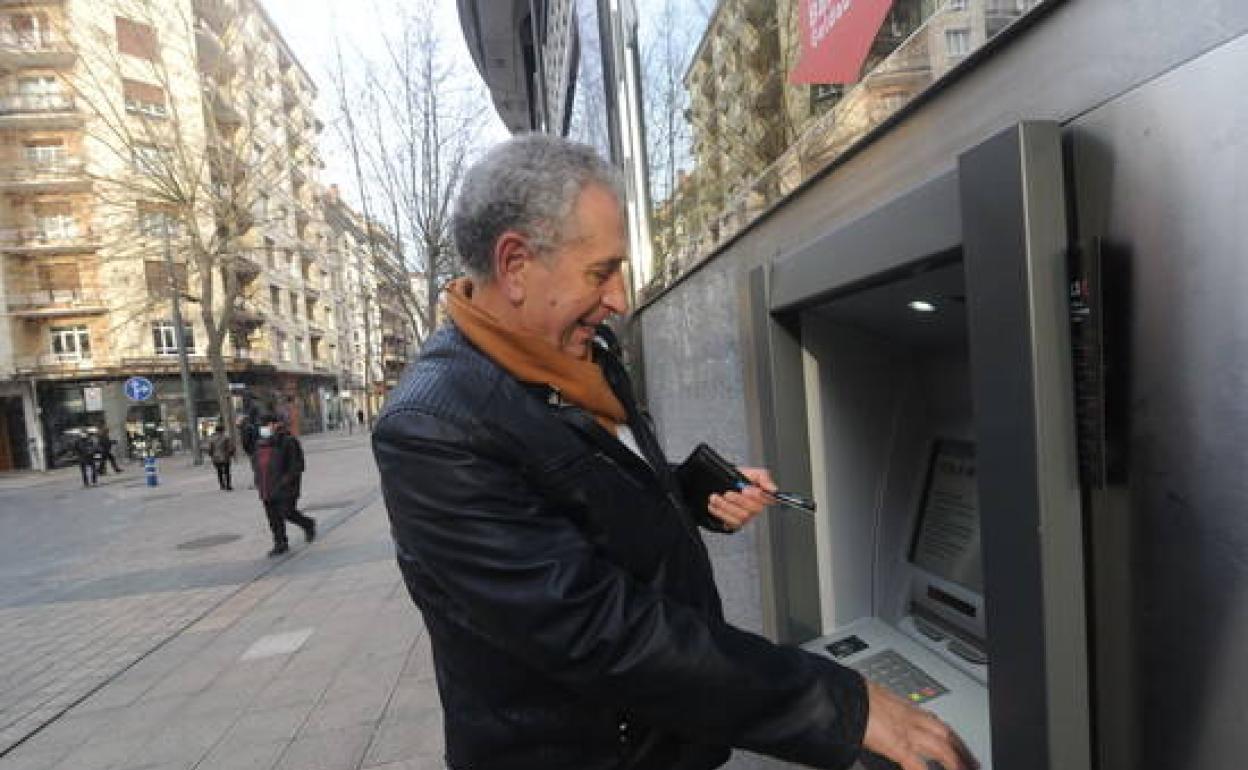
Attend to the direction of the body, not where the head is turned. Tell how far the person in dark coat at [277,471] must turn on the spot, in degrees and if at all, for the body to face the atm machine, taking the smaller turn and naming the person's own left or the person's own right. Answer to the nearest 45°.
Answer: approximately 45° to the person's own left

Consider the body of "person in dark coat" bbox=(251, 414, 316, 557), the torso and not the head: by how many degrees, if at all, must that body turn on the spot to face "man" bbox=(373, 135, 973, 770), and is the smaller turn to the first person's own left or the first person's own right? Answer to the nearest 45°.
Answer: approximately 45° to the first person's own left

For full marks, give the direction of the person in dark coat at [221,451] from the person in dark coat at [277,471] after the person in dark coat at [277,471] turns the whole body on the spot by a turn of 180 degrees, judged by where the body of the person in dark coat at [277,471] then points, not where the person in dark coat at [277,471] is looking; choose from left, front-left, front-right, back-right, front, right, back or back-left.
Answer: front-left

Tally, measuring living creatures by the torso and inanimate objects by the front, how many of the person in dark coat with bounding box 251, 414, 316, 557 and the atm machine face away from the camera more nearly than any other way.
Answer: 0

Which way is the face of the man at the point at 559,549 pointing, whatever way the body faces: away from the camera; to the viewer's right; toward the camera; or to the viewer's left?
to the viewer's right

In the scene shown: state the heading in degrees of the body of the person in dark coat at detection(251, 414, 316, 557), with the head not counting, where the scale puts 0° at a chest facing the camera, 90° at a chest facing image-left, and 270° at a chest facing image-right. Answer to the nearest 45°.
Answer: approximately 45°

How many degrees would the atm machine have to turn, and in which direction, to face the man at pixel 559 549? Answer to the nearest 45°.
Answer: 0° — it already faces them

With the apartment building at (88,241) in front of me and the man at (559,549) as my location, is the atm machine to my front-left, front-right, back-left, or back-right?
back-right

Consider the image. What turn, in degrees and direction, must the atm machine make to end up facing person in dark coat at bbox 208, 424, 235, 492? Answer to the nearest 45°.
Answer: approximately 90° to its right

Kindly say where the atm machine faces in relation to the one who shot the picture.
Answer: facing the viewer and to the left of the viewer

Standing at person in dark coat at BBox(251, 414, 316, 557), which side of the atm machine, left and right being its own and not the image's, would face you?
right
